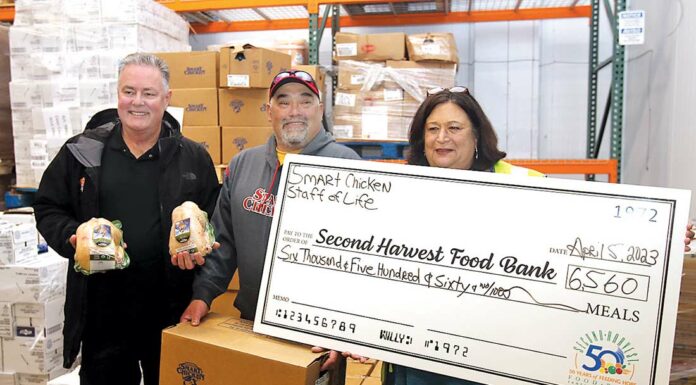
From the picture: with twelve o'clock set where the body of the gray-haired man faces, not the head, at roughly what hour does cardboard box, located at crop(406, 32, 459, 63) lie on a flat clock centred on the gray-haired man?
The cardboard box is roughly at 8 o'clock from the gray-haired man.

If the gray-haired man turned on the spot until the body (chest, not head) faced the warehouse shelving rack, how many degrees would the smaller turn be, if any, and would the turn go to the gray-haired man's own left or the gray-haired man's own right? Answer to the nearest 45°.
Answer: approximately 135° to the gray-haired man's own left

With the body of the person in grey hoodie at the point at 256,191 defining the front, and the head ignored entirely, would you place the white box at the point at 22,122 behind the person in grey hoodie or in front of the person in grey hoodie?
behind

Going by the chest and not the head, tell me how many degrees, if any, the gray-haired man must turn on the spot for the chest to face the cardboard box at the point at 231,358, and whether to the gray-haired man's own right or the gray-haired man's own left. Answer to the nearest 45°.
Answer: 0° — they already face it

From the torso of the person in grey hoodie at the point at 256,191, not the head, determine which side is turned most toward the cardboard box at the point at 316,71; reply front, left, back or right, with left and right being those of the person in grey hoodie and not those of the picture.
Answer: back

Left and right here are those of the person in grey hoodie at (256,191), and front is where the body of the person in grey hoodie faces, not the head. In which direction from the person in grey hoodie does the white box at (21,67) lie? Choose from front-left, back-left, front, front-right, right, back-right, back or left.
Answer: back-right

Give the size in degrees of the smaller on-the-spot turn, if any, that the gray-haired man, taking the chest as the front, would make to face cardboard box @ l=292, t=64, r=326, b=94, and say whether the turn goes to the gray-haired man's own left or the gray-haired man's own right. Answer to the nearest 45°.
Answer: approximately 135° to the gray-haired man's own left

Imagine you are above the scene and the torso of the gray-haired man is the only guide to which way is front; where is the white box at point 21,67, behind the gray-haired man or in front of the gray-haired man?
behind

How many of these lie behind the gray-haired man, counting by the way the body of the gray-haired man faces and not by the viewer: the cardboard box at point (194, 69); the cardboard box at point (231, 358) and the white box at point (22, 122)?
2

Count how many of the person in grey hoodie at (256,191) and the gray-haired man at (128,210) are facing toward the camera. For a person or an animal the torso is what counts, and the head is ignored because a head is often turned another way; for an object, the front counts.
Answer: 2

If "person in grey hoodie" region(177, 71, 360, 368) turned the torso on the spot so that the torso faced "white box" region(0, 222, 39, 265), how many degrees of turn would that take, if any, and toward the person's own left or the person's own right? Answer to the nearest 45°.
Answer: approximately 135° to the person's own right
